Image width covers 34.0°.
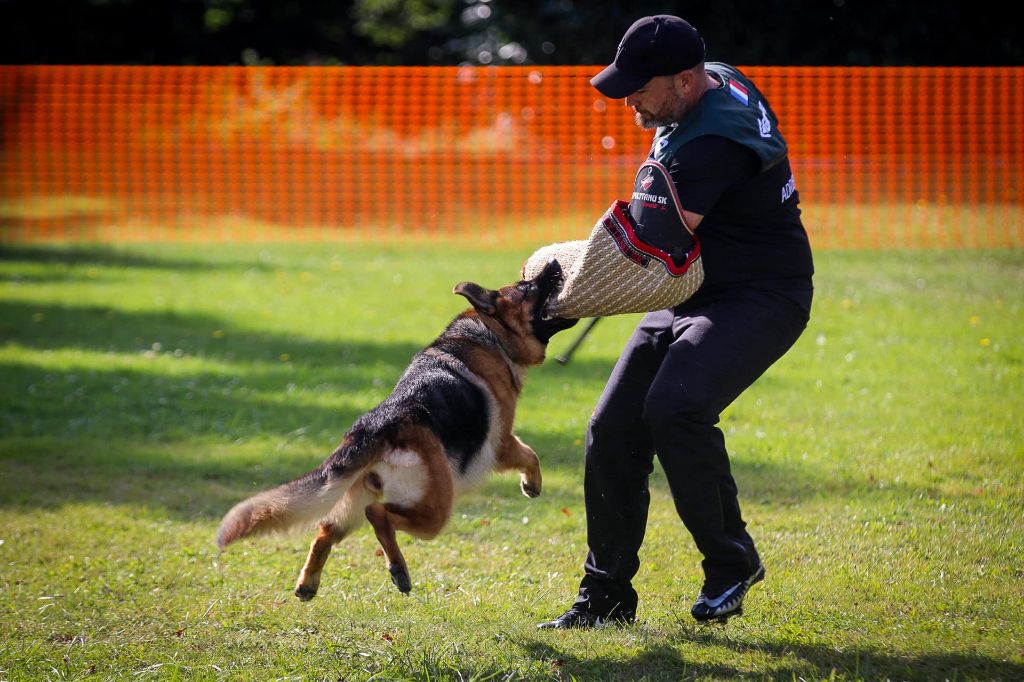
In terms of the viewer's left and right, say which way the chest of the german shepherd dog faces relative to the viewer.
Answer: facing away from the viewer and to the right of the viewer

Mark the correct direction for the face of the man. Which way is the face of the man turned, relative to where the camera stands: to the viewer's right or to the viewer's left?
to the viewer's left

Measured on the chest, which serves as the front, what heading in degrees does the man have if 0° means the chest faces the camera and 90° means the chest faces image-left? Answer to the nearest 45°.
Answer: approximately 90°

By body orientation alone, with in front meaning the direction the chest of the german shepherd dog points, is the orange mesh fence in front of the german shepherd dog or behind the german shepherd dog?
in front

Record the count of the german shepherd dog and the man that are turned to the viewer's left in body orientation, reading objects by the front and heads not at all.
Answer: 1
